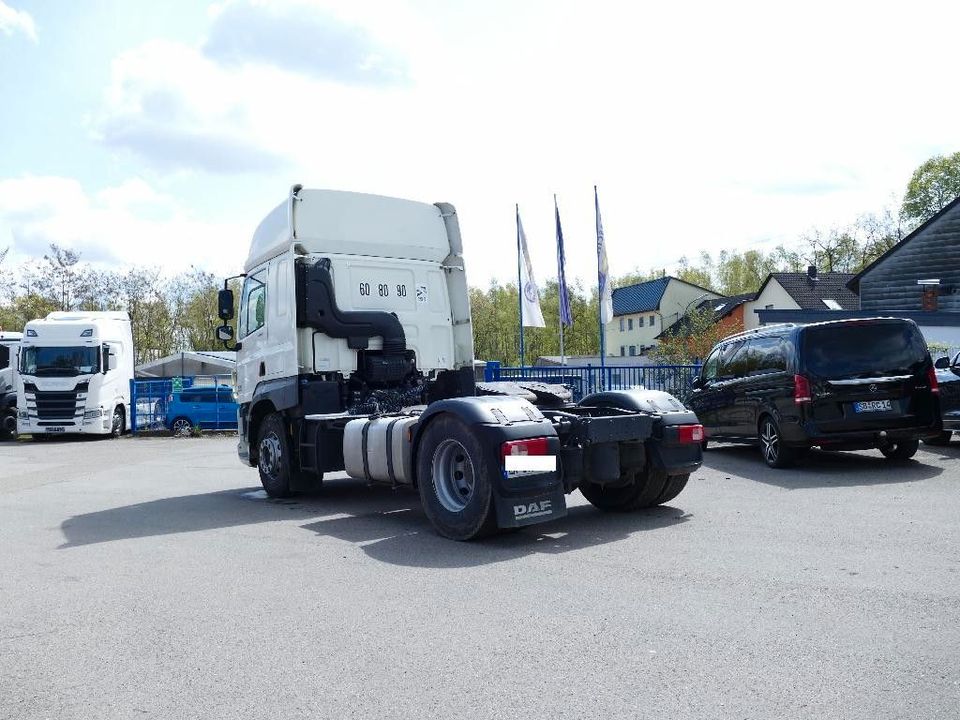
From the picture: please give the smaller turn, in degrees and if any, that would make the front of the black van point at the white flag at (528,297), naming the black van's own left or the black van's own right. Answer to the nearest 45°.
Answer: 0° — it already faces it

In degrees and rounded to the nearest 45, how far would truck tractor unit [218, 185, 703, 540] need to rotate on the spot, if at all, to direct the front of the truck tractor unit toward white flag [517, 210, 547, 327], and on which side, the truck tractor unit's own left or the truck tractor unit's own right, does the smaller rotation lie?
approximately 45° to the truck tractor unit's own right

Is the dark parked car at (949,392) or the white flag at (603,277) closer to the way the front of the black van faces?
the white flag

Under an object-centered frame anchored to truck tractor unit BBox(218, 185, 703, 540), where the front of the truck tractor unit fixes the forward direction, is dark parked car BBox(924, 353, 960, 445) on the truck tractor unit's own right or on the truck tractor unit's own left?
on the truck tractor unit's own right

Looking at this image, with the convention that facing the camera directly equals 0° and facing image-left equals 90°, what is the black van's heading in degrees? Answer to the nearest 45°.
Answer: approximately 135°

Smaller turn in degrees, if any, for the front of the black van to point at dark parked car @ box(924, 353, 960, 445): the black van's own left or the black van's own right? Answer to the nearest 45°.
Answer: approximately 90° to the black van's own right

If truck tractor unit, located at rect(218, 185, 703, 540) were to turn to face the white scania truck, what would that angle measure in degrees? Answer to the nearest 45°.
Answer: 0° — it already faces it

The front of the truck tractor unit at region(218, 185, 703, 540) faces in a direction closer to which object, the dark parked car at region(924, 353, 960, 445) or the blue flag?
the blue flag

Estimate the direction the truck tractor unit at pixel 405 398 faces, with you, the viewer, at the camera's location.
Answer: facing away from the viewer and to the left of the viewer
